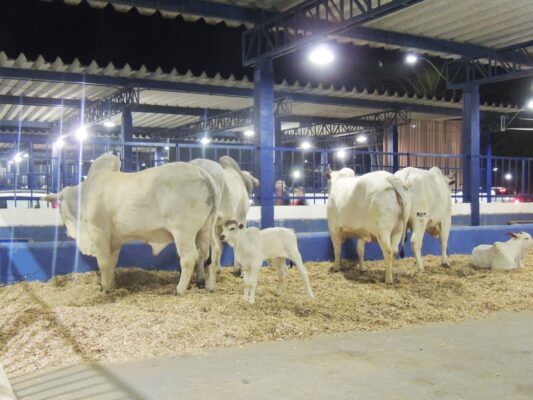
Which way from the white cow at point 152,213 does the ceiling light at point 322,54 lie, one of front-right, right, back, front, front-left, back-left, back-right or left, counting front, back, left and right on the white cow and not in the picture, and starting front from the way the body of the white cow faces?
back-right

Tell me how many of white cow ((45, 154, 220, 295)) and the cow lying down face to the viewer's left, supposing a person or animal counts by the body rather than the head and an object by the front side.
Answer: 1

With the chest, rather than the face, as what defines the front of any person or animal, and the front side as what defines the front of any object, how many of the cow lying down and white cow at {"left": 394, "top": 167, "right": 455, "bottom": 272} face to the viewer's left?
0

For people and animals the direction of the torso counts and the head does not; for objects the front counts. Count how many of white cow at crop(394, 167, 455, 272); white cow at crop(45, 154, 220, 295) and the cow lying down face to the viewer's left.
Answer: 1

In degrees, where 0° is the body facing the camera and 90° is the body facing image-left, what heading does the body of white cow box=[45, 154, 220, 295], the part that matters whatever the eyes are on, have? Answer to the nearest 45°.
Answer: approximately 90°

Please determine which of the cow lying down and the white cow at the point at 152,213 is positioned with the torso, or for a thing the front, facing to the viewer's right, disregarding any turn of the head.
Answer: the cow lying down

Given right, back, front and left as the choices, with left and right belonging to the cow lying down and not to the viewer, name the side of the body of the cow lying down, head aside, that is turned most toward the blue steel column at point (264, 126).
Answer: back

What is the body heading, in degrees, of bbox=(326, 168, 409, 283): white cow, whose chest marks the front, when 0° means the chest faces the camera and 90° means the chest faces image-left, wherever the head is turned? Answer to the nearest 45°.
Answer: approximately 135°

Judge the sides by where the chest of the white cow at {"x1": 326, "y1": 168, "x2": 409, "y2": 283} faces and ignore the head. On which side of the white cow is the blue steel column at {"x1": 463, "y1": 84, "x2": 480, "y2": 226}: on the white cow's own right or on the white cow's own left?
on the white cow's own right

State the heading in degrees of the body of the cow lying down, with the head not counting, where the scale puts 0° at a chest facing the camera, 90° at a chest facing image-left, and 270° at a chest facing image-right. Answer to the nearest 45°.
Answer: approximately 270°

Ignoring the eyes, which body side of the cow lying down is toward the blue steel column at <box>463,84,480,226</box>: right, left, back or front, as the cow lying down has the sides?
left

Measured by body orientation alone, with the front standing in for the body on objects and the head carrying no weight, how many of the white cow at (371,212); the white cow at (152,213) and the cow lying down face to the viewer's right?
1

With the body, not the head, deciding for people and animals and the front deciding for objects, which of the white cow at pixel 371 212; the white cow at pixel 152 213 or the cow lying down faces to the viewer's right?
the cow lying down

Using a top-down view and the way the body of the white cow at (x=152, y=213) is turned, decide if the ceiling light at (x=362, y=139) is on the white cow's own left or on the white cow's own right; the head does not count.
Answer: on the white cow's own right

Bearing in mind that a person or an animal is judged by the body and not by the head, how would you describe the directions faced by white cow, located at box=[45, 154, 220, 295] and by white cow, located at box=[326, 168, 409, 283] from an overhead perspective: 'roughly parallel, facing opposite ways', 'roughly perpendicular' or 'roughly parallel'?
roughly perpendicular
